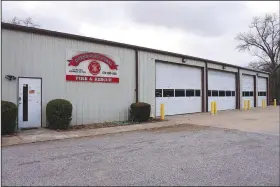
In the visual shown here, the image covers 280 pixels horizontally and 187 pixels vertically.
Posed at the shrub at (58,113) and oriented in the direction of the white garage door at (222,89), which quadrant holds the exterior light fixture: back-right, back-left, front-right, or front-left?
back-left

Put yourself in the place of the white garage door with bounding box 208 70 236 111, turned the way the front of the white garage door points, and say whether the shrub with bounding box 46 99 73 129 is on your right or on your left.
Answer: on your right

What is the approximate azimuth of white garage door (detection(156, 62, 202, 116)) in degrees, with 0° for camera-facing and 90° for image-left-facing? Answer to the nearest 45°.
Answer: approximately 315°

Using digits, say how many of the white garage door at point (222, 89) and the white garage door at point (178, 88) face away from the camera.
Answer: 0

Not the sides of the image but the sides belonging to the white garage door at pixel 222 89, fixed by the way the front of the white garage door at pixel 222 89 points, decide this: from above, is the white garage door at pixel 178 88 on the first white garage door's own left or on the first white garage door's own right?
on the first white garage door's own right

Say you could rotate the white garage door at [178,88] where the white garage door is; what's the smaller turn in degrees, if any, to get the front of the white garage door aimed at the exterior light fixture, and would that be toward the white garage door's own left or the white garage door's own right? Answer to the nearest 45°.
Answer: approximately 90° to the white garage door's own right

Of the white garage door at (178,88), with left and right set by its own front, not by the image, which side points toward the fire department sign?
right

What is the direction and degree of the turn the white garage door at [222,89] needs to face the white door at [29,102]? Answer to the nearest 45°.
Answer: approximately 90° to its right

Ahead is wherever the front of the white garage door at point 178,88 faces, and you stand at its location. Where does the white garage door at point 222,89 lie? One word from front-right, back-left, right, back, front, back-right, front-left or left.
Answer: left
